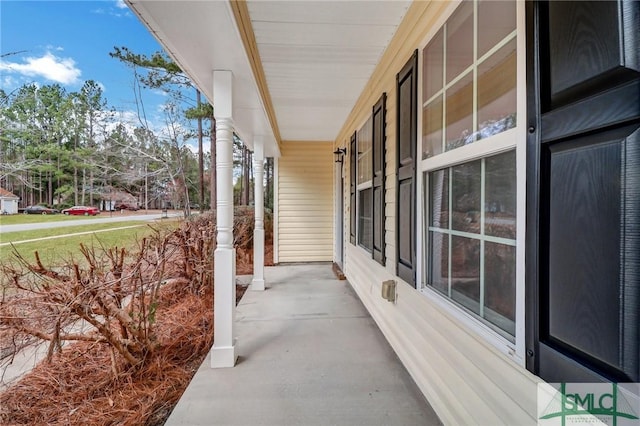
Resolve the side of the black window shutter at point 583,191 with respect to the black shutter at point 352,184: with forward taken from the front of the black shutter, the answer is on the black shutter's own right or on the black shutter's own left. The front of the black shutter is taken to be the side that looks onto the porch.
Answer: on the black shutter's own left

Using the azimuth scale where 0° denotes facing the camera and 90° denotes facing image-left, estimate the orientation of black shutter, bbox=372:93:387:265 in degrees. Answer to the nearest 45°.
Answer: approximately 90°

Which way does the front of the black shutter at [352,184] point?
to the viewer's left

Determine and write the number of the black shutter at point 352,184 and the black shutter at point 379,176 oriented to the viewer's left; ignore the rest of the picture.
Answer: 2
